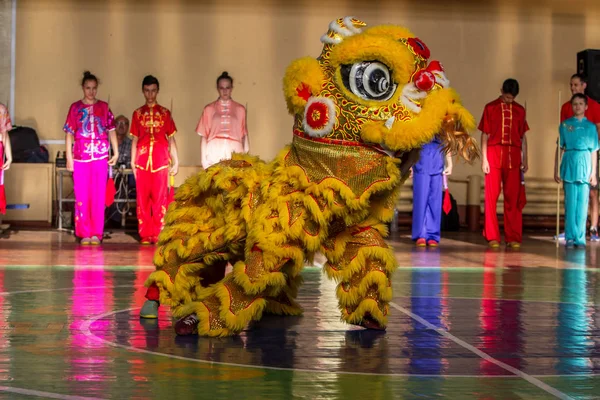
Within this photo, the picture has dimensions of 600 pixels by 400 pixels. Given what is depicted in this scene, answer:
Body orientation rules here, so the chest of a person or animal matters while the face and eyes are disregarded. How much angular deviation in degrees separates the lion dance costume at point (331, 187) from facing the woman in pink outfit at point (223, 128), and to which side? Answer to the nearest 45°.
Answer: approximately 90° to its left

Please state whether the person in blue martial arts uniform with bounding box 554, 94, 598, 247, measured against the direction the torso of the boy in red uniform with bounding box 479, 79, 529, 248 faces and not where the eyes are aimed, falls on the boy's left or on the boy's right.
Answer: on the boy's left

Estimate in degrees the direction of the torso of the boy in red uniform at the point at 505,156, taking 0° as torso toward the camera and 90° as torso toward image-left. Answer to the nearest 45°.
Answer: approximately 0°

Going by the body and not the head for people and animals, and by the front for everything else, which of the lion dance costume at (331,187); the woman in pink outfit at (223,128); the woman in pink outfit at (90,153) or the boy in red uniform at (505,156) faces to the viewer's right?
the lion dance costume

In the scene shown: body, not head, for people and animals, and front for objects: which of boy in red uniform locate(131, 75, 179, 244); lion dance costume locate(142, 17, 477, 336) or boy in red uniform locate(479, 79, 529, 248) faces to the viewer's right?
the lion dance costume

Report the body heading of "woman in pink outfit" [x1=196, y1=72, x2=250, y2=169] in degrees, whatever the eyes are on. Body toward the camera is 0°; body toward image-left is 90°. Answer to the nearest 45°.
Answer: approximately 0°

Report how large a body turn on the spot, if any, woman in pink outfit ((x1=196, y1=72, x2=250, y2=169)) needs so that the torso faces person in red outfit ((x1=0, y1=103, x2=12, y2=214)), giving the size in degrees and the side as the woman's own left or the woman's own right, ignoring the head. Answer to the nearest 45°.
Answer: approximately 90° to the woman's own right

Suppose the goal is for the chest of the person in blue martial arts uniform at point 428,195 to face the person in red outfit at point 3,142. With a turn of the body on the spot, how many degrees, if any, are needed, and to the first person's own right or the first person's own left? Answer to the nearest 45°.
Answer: approximately 90° to the first person's own right

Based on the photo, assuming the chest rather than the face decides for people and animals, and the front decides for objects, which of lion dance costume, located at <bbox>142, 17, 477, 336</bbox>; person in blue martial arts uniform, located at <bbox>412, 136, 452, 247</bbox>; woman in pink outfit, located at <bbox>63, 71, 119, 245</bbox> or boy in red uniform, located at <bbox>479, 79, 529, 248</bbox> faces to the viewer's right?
the lion dance costume

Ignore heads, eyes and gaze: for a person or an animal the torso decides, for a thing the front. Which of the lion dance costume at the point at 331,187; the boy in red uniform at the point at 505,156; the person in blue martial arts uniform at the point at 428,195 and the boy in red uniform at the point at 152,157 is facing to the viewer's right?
the lion dance costume

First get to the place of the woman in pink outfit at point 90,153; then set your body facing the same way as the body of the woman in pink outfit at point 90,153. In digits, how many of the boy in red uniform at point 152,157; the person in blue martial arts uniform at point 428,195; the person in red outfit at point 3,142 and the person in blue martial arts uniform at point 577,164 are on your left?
3
